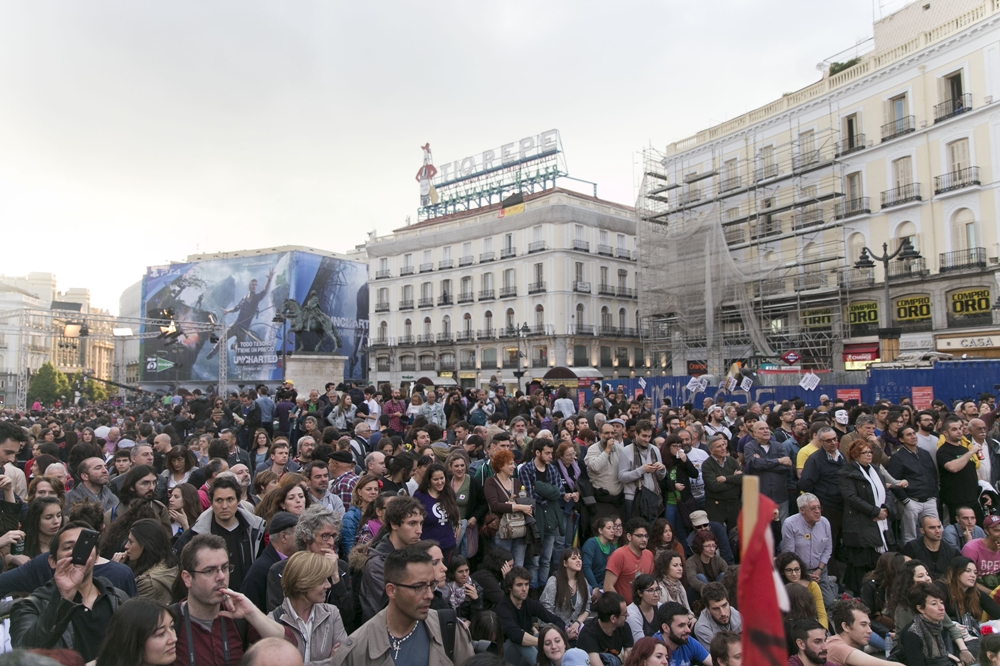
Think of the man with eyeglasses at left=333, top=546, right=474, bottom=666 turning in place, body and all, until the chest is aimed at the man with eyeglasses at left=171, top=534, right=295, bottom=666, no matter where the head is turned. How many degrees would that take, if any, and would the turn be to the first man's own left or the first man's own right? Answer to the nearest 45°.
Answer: approximately 135° to the first man's own right

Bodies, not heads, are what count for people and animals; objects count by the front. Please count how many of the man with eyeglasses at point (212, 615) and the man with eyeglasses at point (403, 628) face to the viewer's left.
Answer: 0

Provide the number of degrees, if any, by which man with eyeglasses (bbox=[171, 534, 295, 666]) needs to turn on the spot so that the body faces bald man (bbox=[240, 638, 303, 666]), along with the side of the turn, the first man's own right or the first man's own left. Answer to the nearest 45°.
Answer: approximately 45° to the first man's own right

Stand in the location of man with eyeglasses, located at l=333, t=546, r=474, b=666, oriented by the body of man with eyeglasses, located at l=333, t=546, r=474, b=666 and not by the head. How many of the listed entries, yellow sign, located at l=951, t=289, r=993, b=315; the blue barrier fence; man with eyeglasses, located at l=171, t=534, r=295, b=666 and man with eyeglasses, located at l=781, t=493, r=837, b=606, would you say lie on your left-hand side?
3

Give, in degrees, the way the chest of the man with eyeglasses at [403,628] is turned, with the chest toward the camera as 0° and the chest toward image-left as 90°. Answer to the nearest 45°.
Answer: approximately 315°

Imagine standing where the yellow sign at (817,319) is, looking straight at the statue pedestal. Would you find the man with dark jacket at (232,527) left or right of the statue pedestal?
left

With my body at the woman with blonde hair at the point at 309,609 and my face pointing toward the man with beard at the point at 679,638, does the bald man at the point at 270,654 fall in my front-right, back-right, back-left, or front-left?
back-right
